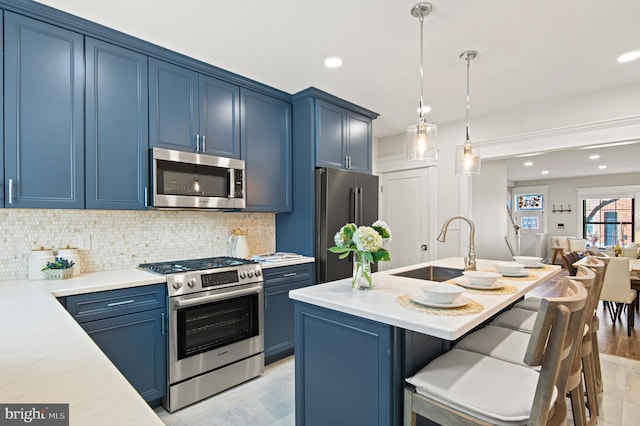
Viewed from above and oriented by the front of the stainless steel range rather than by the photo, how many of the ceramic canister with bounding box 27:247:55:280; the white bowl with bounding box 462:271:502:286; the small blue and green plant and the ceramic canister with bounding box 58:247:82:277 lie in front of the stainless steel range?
1

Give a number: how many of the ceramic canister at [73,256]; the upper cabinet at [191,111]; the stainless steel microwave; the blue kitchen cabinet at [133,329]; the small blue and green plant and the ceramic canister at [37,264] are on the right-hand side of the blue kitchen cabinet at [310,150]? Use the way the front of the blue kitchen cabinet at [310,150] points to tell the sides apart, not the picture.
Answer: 6

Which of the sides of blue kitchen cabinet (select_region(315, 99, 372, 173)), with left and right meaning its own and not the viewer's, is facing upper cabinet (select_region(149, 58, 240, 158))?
right

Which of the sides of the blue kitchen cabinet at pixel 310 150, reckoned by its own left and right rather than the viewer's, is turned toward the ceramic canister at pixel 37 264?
right

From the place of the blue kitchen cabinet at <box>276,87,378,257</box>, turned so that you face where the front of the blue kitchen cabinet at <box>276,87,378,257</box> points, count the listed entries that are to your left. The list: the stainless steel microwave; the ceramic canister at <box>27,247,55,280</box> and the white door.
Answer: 1

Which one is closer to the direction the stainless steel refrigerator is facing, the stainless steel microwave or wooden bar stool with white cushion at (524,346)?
the wooden bar stool with white cushion

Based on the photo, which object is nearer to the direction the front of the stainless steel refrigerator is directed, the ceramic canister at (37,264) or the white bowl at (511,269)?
the white bowl

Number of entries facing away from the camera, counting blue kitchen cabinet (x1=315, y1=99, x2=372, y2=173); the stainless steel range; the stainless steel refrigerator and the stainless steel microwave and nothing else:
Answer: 0

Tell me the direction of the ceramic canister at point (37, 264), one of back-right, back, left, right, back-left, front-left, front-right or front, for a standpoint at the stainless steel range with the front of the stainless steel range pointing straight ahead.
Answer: back-right

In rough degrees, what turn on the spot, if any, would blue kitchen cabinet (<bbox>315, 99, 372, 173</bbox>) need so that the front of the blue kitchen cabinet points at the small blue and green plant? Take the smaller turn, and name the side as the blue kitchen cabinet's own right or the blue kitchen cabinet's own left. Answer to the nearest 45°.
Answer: approximately 90° to the blue kitchen cabinet's own right

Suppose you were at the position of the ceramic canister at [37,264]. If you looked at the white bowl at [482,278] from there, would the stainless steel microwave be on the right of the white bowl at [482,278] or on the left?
left

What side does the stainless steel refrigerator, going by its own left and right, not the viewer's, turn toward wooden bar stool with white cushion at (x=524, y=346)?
front

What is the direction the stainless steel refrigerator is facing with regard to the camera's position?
facing the viewer and to the right of the viewer

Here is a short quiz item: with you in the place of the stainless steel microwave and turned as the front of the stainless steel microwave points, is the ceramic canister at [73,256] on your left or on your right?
on your right

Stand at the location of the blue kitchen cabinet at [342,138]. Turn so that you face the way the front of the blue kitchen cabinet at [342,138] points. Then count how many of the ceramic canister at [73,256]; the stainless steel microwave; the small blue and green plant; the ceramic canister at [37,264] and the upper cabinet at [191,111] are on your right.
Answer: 5
